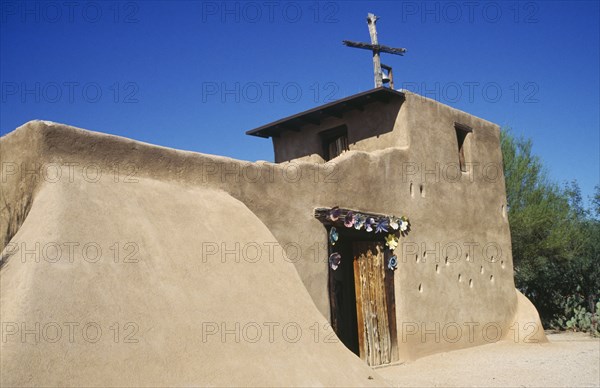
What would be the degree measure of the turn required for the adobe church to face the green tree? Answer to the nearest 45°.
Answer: approximately 90° to its left
